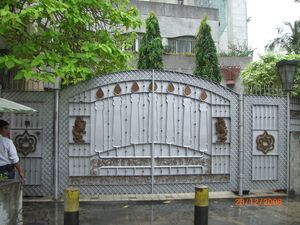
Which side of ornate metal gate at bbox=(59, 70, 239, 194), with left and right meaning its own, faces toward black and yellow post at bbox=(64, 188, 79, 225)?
front

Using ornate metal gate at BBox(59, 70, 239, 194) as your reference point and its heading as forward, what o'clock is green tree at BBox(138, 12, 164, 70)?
The green tree is roughly at 6 o'clock from the ornate metal gate.

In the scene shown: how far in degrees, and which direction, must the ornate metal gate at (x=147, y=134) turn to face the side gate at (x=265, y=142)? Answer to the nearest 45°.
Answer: approximately 90° to its left

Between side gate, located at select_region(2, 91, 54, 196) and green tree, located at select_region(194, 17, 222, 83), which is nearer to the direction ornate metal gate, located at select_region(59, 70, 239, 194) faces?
the side gate

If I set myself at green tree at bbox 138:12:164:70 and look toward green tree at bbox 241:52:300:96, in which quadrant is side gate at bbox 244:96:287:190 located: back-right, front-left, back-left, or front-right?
front-right

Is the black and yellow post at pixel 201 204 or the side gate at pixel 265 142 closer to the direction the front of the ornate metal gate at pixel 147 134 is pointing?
the black and yellow post

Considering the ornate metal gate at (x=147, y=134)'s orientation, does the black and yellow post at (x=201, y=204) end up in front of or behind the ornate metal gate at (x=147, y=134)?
in front

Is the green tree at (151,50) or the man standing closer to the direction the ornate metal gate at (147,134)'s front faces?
the man standing

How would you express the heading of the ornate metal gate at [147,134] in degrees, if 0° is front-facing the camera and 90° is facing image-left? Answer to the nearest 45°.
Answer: approximately 0°

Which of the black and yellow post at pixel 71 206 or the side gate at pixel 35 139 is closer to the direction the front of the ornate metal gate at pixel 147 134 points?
the black and yellow post

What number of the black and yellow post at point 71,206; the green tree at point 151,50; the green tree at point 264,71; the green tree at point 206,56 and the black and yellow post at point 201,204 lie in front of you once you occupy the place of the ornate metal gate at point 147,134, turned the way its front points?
2

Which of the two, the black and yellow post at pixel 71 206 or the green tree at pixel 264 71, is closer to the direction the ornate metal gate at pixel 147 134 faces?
the black and yellow post

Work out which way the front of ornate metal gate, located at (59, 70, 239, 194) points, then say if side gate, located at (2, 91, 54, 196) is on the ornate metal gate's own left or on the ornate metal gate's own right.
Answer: on the ornate metal gate's own right

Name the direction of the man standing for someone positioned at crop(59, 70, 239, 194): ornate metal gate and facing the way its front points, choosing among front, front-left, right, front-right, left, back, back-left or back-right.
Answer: front-right
